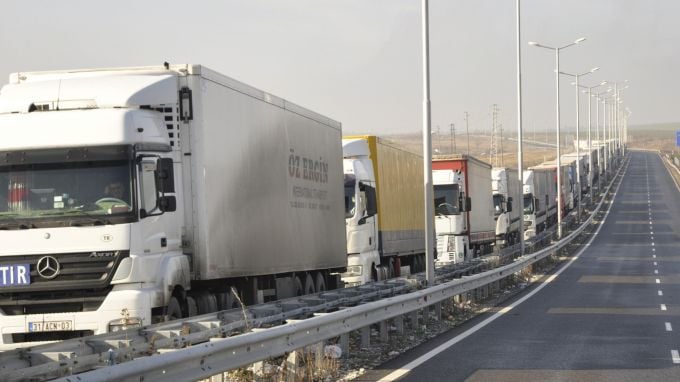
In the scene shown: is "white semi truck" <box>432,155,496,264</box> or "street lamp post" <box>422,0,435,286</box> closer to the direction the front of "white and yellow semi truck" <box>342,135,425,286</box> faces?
the street lamp post

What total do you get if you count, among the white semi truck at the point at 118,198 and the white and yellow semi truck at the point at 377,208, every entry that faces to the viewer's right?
0

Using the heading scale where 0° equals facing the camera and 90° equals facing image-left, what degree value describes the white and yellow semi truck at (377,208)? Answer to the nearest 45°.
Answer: approximately 45°

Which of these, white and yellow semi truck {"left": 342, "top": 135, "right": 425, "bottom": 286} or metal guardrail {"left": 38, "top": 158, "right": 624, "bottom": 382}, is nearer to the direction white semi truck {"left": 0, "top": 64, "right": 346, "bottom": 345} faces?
the metal guardrail

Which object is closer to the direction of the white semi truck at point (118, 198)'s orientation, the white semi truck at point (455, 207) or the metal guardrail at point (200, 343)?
the metal guardrail

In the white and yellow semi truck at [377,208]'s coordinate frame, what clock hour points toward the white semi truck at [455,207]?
the white semi truck at [455,207] is roughly at 5 o'clock from the white and yellow semi truck at [377,208].

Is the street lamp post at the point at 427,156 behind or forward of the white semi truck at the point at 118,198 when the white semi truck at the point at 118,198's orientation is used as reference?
behind

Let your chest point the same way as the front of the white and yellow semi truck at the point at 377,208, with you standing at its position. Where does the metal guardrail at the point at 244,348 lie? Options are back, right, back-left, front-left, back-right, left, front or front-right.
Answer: front-left

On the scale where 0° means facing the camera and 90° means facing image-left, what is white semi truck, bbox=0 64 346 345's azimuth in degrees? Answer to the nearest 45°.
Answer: approximately 45°

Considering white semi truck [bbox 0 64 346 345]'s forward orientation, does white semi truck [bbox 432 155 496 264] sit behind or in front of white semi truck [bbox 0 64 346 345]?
behind
